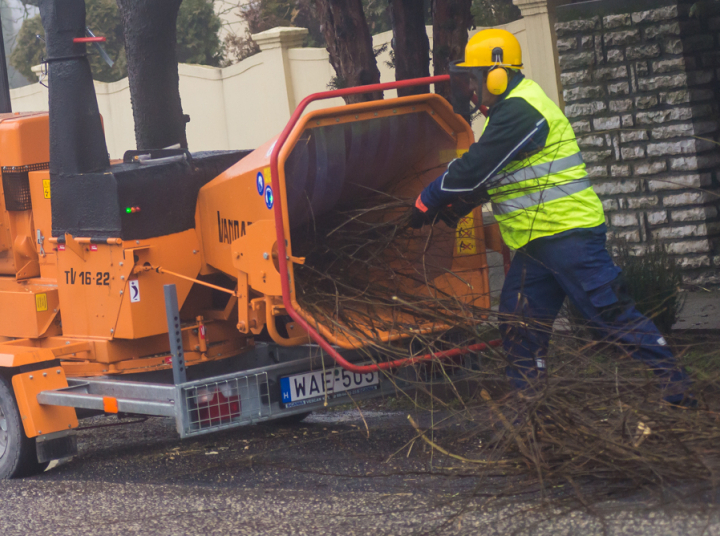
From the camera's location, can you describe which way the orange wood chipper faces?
facing away from the viewer and to the left of the viewer

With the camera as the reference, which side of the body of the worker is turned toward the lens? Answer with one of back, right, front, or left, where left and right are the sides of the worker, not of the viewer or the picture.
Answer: left

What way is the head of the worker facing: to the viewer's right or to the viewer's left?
to the viewer's left

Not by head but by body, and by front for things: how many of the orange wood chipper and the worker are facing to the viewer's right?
0
